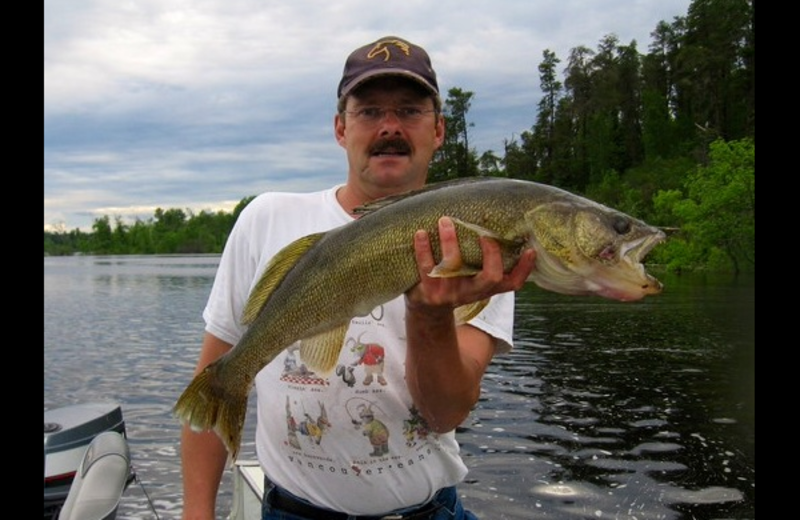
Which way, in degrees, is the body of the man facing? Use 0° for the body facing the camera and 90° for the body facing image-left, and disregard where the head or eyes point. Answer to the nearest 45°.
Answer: approximately 0°
